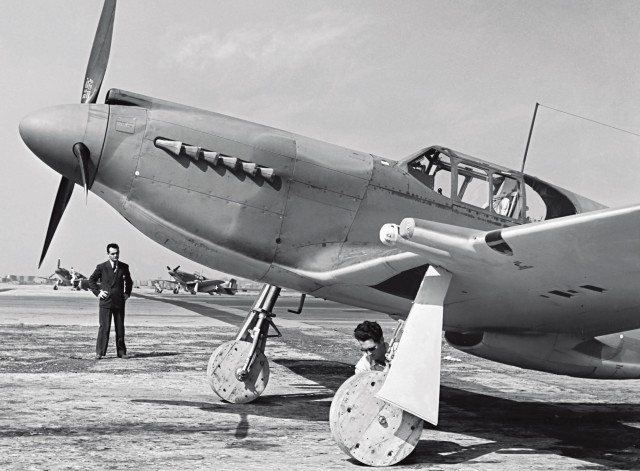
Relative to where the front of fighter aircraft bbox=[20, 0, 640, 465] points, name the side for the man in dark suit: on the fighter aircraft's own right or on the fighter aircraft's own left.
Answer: on the fighter aircraft's own right

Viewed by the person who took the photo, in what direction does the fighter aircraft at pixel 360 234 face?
facing the viewer and to the left of the viewer

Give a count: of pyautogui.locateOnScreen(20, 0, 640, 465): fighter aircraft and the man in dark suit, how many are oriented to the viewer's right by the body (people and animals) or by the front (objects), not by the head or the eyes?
0

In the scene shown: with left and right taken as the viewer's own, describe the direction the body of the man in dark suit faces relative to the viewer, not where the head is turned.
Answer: facing the viewer

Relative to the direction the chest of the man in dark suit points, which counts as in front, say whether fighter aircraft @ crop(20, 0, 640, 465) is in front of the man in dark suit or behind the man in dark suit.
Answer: in front
